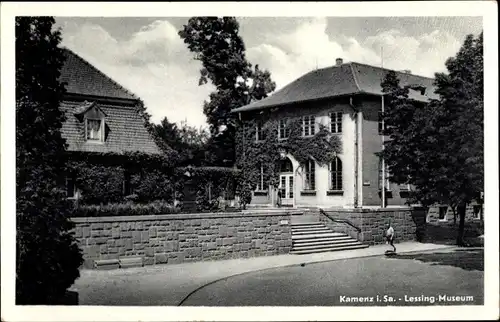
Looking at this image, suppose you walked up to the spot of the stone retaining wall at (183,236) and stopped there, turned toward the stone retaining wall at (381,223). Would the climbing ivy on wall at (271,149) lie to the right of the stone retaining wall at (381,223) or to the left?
left

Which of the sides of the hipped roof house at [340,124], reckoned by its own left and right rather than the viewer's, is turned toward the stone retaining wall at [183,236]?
front

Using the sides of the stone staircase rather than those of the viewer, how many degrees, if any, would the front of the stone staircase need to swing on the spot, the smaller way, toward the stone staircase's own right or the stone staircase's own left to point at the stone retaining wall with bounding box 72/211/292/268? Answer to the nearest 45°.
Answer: approximately 45° to the stone staircase's own right

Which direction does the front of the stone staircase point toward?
toward the camera

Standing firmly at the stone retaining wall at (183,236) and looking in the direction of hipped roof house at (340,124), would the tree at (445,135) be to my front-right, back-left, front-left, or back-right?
front-right

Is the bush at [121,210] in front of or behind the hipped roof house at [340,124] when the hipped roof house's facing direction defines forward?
in front

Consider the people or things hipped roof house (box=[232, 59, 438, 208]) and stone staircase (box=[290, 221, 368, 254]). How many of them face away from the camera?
0
